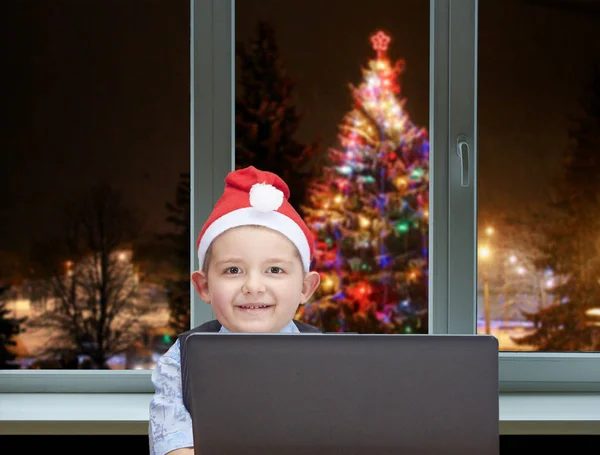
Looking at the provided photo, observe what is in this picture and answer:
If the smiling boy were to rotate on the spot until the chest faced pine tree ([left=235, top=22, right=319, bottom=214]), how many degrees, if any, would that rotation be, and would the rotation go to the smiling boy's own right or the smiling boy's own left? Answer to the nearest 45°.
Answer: approximately 180°

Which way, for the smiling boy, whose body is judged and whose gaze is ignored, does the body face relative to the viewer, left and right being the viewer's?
facing the viewer

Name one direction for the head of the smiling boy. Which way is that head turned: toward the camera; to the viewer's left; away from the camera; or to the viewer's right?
toward the camera

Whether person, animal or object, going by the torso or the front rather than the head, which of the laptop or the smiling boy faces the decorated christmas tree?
the laptop

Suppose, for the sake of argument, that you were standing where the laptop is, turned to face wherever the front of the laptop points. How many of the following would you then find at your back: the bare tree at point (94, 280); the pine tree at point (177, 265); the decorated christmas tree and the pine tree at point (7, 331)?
0

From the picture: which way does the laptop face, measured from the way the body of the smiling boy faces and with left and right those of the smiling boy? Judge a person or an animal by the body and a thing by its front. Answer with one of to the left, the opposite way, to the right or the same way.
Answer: the opposite way

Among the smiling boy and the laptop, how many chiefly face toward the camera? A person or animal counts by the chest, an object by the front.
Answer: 1

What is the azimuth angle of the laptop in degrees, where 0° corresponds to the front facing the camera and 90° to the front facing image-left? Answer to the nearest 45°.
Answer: approximately 180°

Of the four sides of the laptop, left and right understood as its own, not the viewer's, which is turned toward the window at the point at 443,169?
front

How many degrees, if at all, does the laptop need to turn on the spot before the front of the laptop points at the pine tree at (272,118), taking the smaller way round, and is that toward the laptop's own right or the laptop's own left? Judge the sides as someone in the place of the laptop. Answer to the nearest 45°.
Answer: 0° — it already faces it

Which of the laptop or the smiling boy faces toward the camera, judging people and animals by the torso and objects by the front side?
the smiling boy
